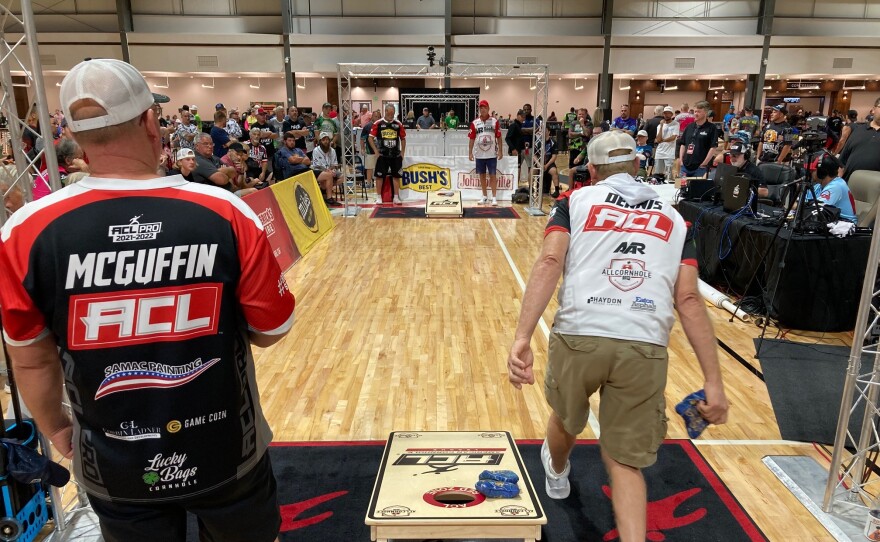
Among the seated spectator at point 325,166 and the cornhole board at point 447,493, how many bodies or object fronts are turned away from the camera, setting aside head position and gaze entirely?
1

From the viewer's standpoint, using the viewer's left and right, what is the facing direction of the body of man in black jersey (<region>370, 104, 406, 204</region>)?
facing the viewer

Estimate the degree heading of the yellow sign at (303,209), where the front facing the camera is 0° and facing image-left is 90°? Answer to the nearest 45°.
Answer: approximately 315°

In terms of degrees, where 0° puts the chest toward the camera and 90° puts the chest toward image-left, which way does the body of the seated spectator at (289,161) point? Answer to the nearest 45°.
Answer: approximately 315°

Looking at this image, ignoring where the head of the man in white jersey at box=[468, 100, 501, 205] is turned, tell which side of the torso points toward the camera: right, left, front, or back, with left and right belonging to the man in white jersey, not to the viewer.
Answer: front

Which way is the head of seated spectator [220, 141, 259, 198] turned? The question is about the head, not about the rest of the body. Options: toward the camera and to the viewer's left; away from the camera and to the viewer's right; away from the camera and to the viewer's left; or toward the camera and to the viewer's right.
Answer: toward the camera and to the viewer's right

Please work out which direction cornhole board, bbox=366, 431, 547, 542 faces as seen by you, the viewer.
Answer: facing away from the viewer

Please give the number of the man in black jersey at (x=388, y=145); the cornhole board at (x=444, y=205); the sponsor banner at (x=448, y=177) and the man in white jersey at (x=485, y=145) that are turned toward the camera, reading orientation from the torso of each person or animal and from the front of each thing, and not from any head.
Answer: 4

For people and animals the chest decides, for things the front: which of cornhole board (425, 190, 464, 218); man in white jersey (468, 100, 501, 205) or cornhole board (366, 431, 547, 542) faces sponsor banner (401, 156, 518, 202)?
cornhole board (366, 431, 547, 542)

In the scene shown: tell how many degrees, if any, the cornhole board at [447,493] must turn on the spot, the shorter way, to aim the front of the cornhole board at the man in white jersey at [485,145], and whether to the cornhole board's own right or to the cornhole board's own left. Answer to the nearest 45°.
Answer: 0° — it already faces them

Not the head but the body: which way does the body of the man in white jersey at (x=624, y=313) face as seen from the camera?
away from the camera

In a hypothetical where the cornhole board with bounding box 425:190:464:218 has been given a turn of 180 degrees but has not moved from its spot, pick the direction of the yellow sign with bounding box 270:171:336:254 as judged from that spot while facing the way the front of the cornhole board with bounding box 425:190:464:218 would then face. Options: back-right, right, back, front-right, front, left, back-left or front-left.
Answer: back-left

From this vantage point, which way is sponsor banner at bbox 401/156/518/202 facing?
toward the camera

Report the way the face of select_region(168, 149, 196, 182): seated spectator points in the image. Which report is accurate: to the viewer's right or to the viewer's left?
to the viewer's right

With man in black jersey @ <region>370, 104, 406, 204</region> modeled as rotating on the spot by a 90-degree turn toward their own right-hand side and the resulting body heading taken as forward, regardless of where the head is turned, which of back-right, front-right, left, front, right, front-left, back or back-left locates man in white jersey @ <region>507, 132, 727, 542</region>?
left

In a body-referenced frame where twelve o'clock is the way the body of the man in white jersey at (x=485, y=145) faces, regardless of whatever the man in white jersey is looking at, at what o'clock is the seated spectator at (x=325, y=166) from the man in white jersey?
The seated spectator is roughly at 3 o'clock from the man in white jersey.

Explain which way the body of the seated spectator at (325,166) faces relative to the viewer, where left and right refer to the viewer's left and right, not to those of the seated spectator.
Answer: facing the viewer and to the right of the viewer

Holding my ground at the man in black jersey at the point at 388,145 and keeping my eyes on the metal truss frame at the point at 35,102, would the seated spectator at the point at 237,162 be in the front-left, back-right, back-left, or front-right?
front-right

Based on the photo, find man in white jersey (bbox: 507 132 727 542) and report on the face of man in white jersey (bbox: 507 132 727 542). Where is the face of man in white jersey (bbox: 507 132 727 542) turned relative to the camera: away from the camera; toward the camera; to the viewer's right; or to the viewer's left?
away from the camera

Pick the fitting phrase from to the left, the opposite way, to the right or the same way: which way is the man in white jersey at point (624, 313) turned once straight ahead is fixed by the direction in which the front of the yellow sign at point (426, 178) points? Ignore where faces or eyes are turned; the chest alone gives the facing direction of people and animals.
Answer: the opposite way
